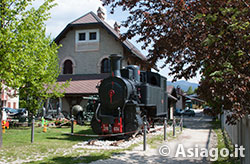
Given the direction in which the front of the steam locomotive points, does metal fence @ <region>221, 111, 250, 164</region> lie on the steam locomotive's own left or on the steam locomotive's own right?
on the steam locomotive's own left

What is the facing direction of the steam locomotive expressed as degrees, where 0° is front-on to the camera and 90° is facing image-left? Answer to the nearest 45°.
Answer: approximately 45°
